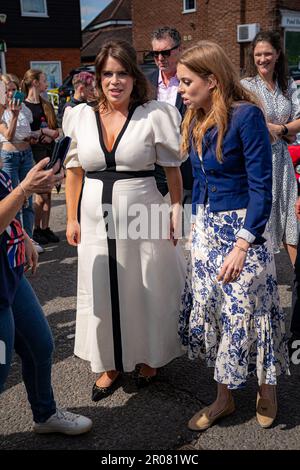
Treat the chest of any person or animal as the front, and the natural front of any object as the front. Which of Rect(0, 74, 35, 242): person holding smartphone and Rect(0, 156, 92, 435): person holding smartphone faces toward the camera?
Rect(0, 74, 35, 242): person holding smartphone

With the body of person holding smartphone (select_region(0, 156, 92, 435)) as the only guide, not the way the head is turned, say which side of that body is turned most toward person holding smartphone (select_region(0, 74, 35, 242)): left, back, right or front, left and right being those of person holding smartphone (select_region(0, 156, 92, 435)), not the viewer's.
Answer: left

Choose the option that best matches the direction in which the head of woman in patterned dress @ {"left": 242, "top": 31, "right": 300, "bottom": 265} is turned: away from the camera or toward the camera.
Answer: toward the camera

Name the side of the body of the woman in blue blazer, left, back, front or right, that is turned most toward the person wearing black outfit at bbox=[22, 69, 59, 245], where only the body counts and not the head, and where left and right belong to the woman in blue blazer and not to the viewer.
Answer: right

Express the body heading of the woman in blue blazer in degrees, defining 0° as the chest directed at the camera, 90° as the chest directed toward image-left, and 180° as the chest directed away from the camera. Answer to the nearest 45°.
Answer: approximately 45°

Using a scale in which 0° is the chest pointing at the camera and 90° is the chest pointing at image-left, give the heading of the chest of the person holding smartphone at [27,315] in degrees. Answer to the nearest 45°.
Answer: approximately 270°

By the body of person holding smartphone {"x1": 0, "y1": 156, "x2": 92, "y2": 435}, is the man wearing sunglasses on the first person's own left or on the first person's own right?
on the first person's own left

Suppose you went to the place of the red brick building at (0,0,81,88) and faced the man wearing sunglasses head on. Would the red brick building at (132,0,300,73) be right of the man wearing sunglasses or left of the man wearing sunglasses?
left

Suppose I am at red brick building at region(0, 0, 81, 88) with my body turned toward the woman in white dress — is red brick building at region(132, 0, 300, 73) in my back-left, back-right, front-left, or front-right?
front-left

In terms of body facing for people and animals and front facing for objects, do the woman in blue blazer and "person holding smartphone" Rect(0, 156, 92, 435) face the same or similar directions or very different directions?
very different directions

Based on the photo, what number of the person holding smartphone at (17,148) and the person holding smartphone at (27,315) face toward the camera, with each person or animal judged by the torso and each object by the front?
1

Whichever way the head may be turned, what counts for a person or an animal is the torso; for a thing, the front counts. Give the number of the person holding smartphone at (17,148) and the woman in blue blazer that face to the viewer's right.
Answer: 0

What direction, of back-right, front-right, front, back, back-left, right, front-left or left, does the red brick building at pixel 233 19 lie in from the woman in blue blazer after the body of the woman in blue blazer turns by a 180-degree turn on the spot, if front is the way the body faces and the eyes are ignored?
front-left

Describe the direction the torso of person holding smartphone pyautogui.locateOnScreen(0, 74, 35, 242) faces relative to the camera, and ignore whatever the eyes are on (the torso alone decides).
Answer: toward the camera

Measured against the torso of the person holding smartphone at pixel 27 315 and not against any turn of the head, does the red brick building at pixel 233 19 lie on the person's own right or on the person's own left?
on the person's own left

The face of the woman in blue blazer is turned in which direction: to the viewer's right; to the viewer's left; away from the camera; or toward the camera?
to the viewer's left
